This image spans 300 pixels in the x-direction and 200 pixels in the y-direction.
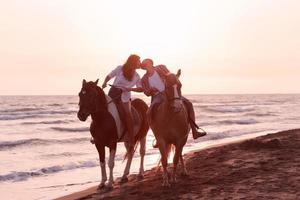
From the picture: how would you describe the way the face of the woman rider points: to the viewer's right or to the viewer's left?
to the viewer's right

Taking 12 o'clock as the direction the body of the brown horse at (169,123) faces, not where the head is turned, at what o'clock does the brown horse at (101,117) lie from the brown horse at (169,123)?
the brown horse at (101,117) is roughly at 4 o'clock from the brown horse at (169,123).

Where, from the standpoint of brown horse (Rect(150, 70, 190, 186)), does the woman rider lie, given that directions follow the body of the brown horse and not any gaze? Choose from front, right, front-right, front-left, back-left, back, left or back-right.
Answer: back-right

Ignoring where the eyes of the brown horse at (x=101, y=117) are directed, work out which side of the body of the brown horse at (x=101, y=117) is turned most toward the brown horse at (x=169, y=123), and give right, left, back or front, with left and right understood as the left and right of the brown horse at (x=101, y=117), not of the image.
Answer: left

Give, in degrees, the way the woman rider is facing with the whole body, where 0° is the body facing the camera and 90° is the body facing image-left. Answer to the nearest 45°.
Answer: approximately 315°

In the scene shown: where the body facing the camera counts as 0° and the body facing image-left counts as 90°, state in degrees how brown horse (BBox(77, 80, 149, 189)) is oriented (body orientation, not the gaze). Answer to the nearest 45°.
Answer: approximately 45°

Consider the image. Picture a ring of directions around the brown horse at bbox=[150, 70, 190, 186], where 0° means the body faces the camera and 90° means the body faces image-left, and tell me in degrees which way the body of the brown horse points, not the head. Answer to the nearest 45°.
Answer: approximately 0°
